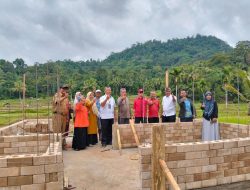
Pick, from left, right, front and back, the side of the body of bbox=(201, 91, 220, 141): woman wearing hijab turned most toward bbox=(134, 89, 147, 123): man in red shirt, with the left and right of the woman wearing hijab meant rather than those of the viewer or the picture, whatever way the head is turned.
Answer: right

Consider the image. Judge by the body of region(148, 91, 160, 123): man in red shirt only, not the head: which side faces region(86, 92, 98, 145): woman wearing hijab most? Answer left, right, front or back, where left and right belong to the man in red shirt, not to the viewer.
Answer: right

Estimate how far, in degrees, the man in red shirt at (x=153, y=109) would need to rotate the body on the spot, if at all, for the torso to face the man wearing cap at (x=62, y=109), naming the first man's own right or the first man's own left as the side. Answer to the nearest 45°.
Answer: approximately 45° to the first man's own right

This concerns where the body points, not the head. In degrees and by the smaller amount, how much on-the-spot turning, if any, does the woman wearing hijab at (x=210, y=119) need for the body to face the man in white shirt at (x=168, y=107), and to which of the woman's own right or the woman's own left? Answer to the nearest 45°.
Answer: approximately 90° to the woman's own right

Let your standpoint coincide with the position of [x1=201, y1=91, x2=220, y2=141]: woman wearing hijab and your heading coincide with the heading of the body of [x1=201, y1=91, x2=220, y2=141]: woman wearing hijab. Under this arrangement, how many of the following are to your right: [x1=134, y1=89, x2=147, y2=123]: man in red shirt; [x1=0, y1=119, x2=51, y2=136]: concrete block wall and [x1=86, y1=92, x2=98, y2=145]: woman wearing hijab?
3

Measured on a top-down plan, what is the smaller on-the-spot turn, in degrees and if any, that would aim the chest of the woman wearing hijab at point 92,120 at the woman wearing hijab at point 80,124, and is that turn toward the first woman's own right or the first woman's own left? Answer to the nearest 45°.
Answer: approximately 90° to the first woman's own right

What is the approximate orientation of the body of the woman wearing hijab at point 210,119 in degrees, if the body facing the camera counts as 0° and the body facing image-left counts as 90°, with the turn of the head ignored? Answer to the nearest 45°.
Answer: approximately 0°

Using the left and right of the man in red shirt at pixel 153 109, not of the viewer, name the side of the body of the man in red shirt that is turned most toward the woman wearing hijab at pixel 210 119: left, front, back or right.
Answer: left

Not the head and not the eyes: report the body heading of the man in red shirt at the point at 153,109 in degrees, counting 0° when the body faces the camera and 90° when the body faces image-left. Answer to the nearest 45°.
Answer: approximately 0°

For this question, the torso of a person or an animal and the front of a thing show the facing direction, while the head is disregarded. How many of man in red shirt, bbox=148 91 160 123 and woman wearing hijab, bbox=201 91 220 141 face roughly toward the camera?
2

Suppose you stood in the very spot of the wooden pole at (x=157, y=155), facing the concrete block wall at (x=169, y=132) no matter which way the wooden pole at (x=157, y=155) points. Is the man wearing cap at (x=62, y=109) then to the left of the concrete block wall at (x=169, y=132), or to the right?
left
